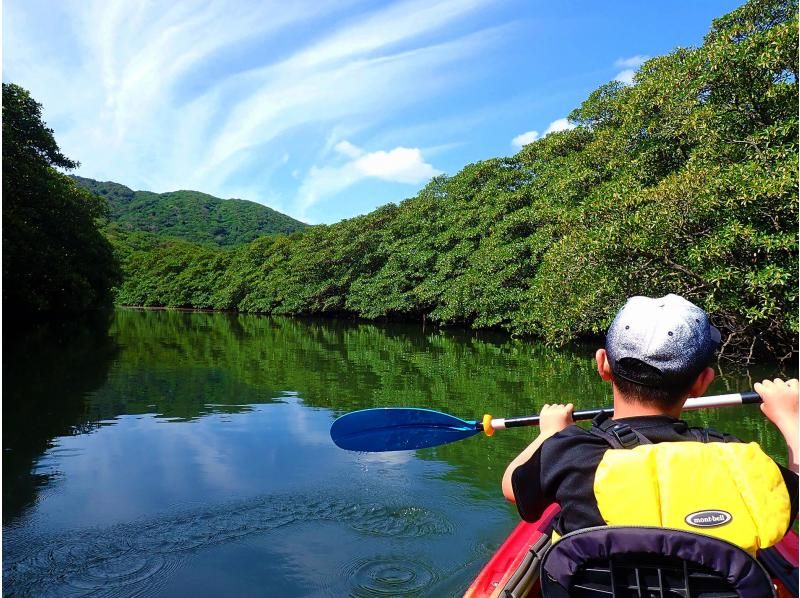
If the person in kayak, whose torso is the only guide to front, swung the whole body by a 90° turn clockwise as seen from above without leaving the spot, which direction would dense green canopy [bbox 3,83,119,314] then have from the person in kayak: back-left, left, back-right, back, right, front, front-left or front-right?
back-left

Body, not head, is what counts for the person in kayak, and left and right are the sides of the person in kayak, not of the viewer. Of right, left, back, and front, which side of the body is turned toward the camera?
back

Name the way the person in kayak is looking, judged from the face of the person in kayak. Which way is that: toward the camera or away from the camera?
away from the camera
